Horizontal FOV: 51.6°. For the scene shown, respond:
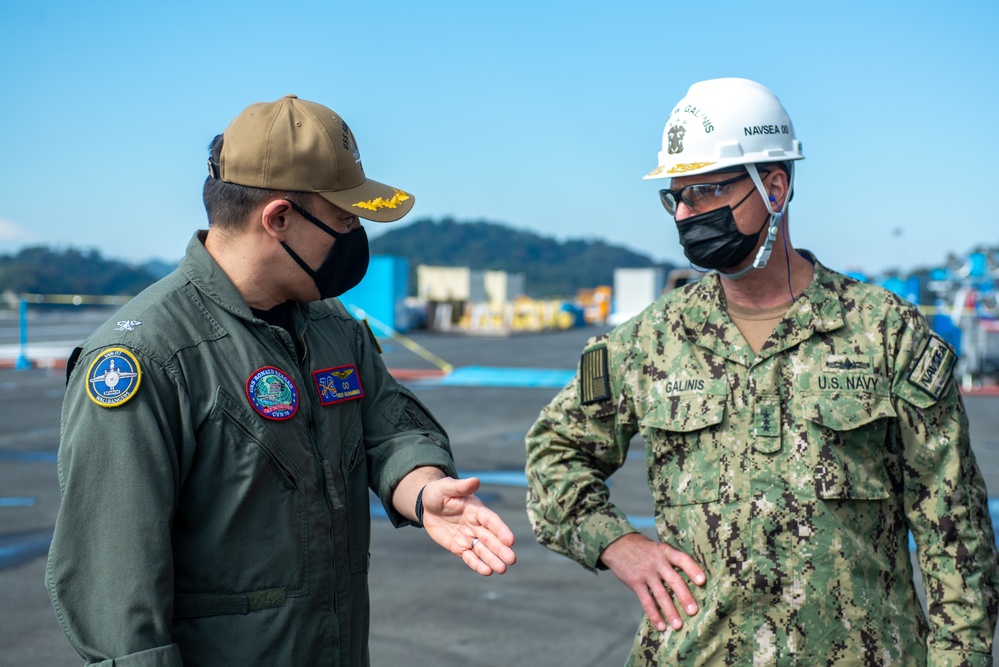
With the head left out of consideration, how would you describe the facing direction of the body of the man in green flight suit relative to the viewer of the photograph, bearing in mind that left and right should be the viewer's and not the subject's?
facing the viewer and to the right of the viewer

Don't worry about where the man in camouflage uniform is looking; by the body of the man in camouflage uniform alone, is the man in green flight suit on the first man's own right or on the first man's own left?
on the first man's own right

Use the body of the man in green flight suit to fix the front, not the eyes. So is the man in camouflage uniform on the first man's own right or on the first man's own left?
on the first man's own left

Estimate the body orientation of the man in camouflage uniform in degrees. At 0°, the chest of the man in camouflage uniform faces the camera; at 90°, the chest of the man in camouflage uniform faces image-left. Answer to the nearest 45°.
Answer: approximately 0°

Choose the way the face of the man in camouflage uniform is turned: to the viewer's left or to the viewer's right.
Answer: to the viewer's left

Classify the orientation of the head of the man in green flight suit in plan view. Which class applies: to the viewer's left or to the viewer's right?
to the viewer's right

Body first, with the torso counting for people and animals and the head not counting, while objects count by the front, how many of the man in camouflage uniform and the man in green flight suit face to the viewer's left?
0

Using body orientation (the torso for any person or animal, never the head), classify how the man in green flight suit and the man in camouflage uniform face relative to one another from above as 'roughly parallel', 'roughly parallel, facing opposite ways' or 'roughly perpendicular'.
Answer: roughly perpendicular
